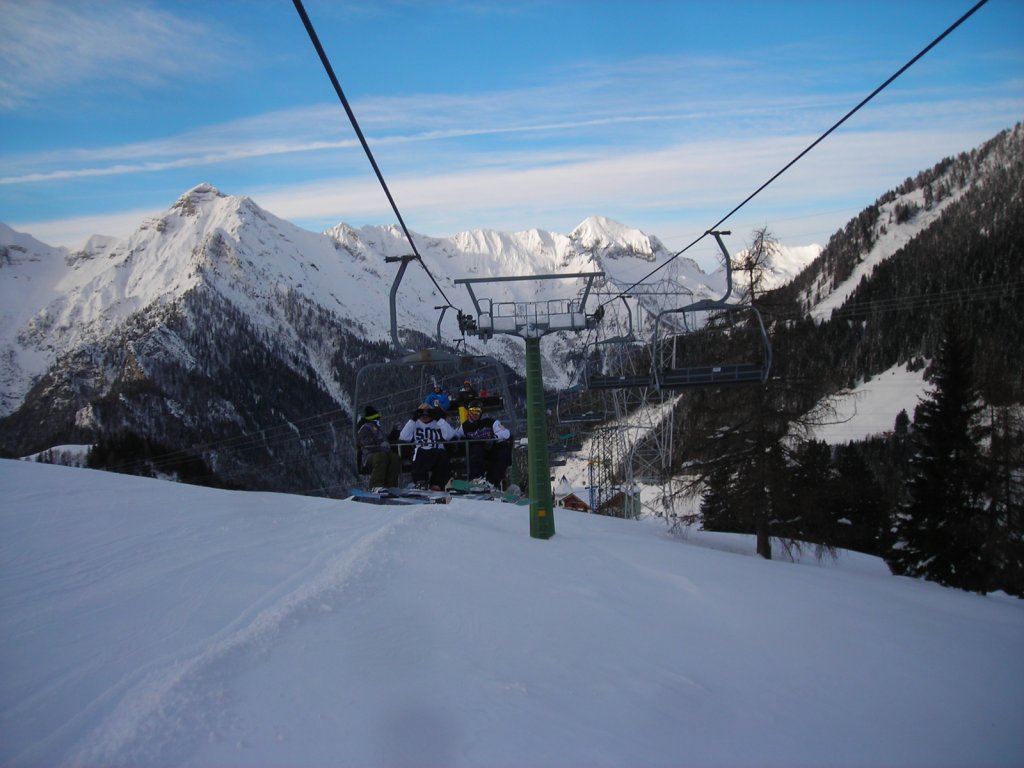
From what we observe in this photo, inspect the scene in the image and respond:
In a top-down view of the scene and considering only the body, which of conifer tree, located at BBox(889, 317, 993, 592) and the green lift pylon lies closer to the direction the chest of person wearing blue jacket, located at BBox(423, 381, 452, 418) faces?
the green lift pylon

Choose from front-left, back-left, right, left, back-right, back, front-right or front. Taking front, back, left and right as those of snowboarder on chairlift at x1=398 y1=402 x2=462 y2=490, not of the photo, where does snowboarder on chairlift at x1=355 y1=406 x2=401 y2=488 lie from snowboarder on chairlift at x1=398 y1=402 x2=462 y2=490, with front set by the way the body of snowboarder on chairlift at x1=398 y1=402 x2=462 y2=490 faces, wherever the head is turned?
right

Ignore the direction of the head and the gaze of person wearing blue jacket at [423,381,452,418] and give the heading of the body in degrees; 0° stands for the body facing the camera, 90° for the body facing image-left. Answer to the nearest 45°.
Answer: approximately 0°

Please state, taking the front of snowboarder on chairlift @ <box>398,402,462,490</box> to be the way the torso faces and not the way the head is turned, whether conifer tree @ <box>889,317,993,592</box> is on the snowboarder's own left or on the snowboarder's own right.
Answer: on the snowboarder's own left

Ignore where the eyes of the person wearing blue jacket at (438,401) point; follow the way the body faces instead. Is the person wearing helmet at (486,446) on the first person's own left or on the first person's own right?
on the first person's own left

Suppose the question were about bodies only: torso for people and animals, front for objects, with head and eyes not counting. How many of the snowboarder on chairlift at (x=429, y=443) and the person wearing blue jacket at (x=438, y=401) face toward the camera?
2

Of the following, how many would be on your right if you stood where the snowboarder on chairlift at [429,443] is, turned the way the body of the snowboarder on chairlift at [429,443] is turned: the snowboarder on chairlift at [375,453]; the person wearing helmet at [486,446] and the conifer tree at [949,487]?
1
